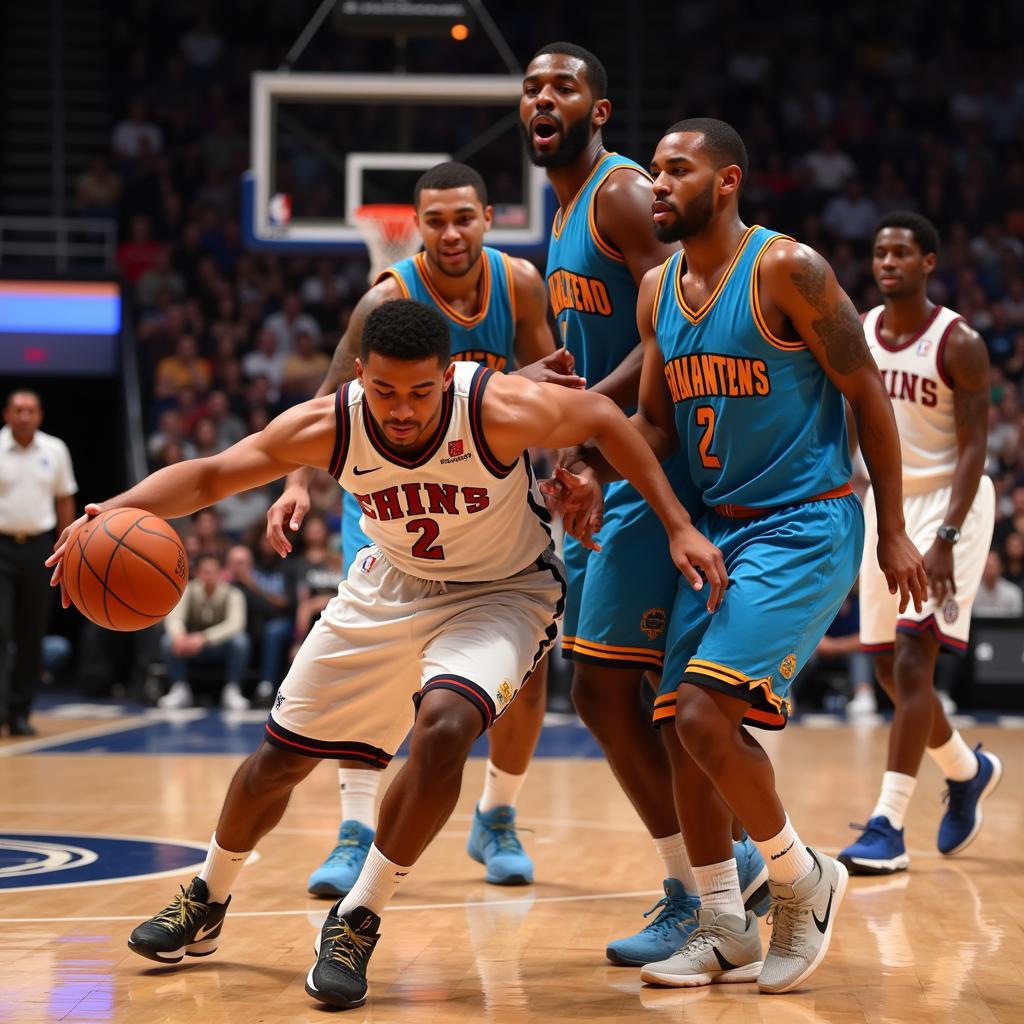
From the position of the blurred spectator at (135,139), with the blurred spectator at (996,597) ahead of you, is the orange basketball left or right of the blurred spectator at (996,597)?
right

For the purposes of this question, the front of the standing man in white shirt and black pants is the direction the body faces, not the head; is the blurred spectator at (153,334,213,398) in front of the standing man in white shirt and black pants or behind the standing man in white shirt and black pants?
behind

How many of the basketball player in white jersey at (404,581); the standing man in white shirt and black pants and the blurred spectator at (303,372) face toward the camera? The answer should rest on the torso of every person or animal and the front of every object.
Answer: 3

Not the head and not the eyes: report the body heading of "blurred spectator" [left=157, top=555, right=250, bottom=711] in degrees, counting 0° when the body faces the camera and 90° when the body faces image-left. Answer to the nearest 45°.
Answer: approximately 0°

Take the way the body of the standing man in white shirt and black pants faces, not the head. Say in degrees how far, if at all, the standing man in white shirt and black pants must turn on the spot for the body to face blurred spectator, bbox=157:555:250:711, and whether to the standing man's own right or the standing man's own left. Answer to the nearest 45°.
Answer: approximately 135° to the standing man's own left

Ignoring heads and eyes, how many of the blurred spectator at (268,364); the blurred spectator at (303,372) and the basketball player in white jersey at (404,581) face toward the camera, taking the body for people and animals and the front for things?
3

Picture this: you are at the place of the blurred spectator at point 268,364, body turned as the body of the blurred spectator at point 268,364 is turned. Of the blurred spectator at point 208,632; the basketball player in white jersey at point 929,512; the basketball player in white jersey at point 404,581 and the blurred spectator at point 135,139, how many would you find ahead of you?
3

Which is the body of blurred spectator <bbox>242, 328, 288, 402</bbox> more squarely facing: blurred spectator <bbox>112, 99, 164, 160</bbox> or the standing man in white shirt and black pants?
the standing man in white shirt and black pants

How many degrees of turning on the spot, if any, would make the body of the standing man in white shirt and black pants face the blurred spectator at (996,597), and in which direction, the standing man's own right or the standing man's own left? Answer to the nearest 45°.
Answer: approximately 90° to the standing man's own left

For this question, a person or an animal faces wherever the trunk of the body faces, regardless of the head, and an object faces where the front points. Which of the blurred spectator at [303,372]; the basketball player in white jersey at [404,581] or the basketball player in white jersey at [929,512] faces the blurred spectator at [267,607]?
the blurred spectator at [303,372]

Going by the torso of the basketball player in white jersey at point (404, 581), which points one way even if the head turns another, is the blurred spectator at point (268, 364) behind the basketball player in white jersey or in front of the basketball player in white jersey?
behind

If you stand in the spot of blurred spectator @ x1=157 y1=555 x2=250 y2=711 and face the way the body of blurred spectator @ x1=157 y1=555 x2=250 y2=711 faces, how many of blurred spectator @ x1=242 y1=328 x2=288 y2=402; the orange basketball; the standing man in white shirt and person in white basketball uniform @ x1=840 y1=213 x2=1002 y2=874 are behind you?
1
